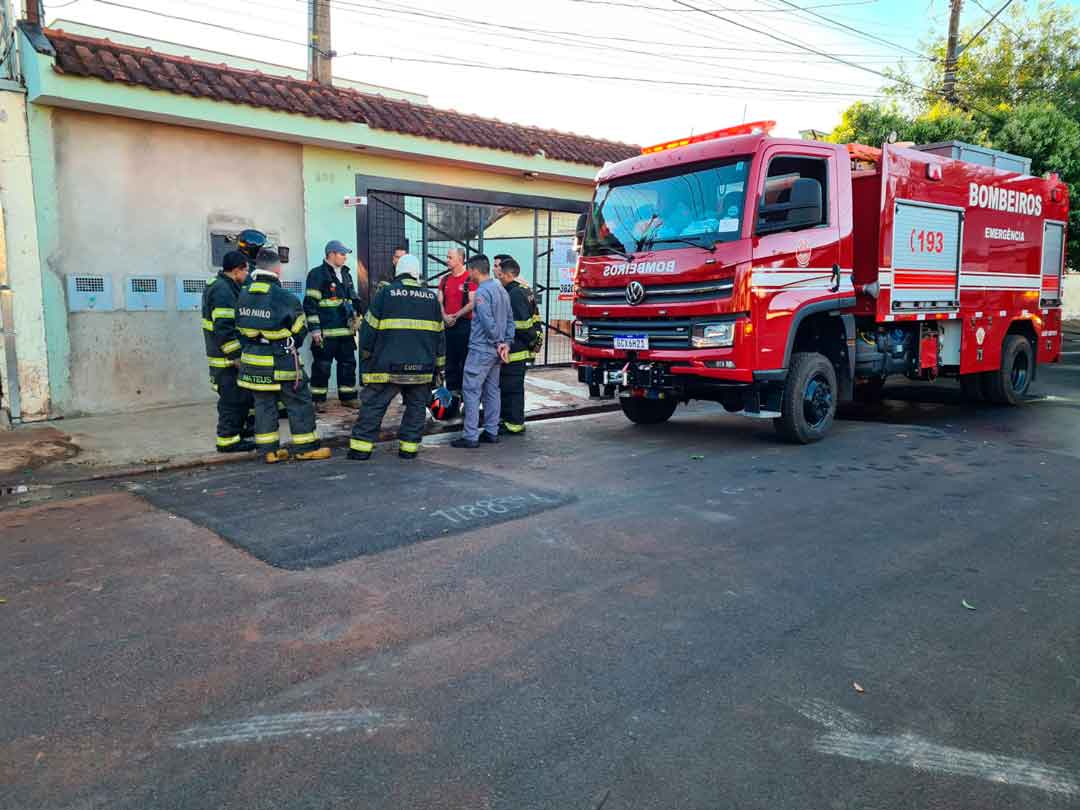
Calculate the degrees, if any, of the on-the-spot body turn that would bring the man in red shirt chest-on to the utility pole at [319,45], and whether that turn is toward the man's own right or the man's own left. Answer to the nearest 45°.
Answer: approximately 90° to the man's own right

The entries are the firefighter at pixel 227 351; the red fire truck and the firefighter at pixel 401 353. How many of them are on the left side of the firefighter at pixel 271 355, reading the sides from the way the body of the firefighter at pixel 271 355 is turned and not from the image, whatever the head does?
1

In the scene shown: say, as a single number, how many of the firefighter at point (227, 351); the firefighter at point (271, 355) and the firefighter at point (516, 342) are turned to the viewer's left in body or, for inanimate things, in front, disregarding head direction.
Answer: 1

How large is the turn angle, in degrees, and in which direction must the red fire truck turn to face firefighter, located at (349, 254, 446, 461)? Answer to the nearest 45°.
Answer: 0° — it already faces them

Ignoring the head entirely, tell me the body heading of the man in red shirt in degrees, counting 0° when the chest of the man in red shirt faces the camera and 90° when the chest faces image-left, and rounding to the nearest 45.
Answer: approximately 45°

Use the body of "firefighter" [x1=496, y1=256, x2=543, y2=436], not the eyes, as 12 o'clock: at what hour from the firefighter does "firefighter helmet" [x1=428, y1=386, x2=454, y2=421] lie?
The firefighter helmet is roughly at 1 o'clock from the firefighter.

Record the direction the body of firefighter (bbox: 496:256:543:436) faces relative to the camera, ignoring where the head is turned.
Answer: to the viewer's left

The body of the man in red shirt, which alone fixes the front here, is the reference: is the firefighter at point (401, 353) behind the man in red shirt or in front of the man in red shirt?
in front

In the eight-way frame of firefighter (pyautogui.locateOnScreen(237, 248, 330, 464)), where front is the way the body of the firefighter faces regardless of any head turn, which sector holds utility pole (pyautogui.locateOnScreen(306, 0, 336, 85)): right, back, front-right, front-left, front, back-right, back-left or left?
front-left

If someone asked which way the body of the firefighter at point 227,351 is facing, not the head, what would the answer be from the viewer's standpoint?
to the viewer's right

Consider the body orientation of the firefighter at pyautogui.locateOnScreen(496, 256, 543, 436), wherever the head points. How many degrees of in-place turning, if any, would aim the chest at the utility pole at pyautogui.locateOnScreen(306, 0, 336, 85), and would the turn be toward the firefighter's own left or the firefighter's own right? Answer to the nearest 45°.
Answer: approximately 45° to the firefighter's own right

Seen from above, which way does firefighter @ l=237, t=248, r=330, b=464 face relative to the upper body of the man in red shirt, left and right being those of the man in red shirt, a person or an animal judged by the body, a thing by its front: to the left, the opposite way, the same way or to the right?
the opposite way

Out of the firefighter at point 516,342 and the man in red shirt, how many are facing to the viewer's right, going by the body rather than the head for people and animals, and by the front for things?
0

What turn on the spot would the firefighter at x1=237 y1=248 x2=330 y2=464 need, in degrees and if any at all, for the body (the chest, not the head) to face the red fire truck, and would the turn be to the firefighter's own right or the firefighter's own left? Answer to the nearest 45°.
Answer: approximately 45° to the firefighter's own right

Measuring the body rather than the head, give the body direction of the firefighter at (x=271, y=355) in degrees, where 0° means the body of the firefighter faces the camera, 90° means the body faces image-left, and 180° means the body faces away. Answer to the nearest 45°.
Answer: approximately 225°
